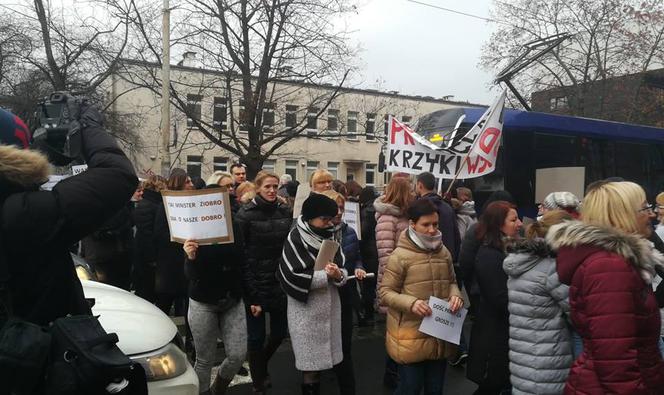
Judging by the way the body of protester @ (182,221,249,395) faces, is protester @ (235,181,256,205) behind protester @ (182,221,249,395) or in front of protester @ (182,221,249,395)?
behind

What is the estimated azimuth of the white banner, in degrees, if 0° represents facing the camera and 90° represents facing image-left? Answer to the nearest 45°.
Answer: approximately 0°

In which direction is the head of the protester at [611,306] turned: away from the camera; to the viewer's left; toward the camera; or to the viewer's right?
to the viewer's right

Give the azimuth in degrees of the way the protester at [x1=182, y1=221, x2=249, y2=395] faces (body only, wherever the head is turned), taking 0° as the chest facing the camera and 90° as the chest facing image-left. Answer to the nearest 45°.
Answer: approximately 0°

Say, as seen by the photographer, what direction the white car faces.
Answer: facing the viewer and to the right of the viewer

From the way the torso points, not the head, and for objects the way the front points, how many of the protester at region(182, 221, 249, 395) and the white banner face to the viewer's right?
0

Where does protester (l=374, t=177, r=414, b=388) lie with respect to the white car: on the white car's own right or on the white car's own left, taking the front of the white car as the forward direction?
on the white car's own left
